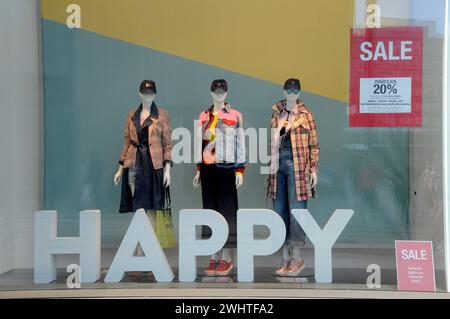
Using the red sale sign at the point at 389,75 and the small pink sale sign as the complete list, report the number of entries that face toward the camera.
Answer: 2

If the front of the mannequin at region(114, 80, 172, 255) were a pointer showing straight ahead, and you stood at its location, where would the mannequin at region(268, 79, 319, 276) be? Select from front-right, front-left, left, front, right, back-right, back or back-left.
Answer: left

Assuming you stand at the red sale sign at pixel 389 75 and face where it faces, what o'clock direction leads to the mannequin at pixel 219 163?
The mannequin is roughly at 3 o'clock from the red sale sign.

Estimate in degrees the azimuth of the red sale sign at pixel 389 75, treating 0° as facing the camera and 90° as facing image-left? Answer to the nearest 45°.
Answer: approximately 0°

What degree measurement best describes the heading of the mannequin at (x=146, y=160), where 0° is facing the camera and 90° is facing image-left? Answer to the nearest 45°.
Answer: approximately 0°

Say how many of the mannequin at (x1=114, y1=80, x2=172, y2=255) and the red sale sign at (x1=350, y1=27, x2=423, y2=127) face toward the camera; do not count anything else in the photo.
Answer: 2

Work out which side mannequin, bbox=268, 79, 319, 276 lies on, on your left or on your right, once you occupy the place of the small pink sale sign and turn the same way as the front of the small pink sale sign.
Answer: on your right

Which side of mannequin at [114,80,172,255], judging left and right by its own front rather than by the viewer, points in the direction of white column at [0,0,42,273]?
right
